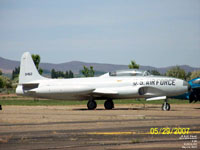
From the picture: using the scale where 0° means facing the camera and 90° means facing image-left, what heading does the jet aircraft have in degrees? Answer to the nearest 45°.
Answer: approximately 270°
